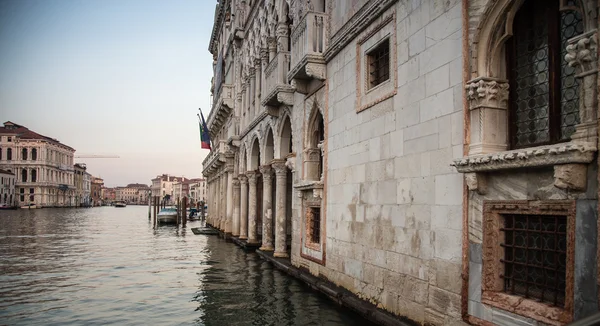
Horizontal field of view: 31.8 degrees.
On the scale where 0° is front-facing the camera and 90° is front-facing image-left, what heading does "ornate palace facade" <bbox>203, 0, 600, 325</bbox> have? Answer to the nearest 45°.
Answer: approximately 45°
